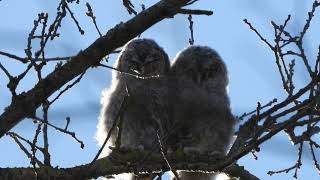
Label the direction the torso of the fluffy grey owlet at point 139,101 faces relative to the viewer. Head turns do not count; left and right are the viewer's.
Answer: facing the viewer

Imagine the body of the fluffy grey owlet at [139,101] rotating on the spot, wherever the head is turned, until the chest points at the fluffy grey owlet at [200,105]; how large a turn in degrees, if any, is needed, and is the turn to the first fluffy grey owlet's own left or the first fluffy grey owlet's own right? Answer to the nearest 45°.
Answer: approximately 90° to the first fluffy grey owlet's own left
